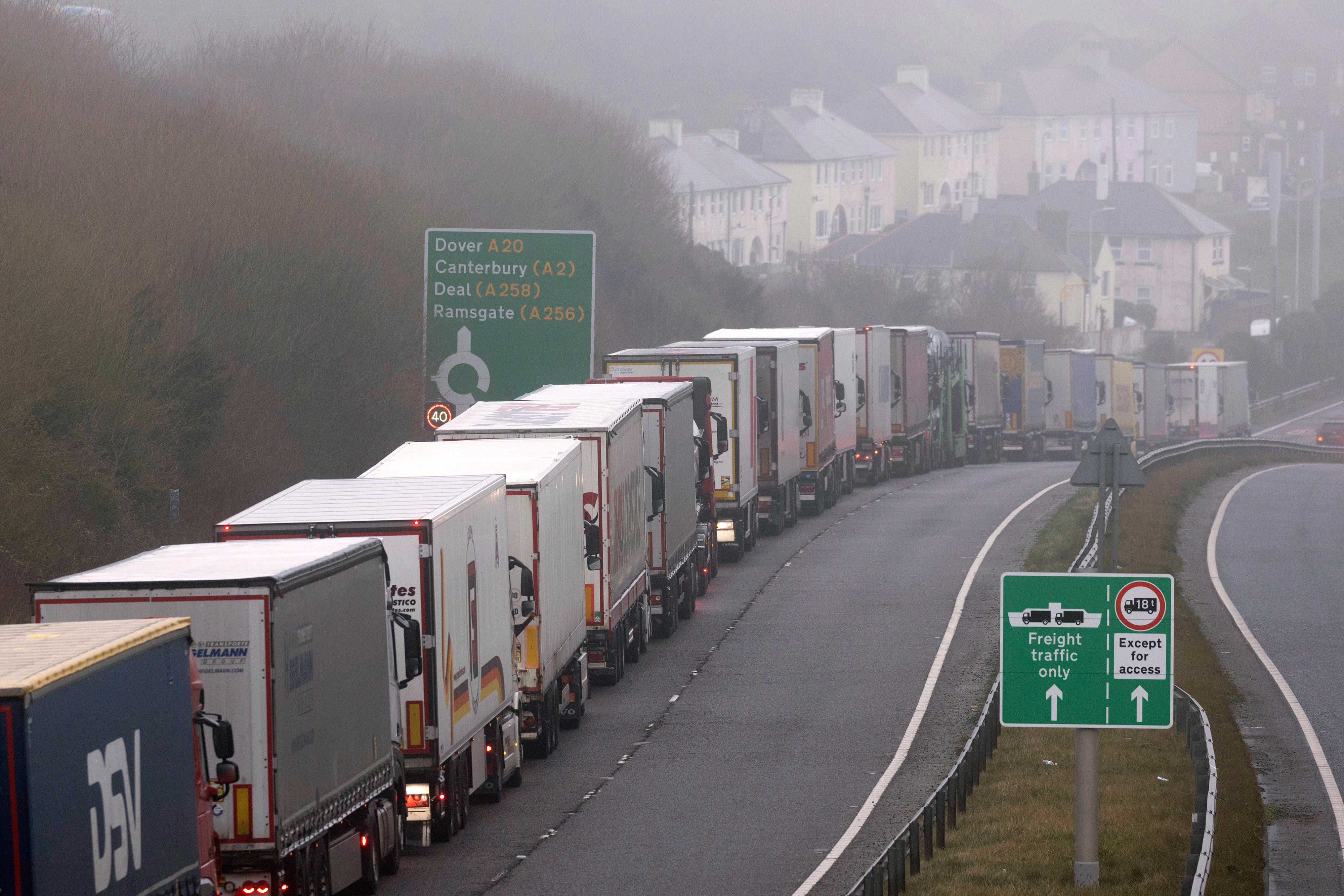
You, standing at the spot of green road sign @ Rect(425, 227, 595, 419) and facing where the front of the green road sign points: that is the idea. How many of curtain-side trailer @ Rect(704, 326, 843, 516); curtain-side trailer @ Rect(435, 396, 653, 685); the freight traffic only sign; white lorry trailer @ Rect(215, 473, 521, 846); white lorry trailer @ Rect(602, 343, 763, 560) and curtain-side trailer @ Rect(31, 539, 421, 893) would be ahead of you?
4

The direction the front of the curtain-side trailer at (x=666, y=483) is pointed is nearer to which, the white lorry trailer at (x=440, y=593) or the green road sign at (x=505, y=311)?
the green road sign

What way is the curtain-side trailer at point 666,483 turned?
away from the camera

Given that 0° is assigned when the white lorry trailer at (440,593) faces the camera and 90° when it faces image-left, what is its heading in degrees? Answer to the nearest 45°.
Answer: approximately 180°

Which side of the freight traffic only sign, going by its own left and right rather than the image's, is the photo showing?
front

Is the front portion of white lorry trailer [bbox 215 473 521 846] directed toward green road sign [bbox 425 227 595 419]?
yes

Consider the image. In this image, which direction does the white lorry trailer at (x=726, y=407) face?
away from the camera

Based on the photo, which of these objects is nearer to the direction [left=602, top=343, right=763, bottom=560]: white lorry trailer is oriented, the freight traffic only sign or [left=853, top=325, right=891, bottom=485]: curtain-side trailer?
the curtain-side trailer

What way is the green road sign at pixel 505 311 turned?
toward the camera

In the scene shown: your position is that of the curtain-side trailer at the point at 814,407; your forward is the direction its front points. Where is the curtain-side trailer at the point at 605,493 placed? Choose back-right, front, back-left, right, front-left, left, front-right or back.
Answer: back
